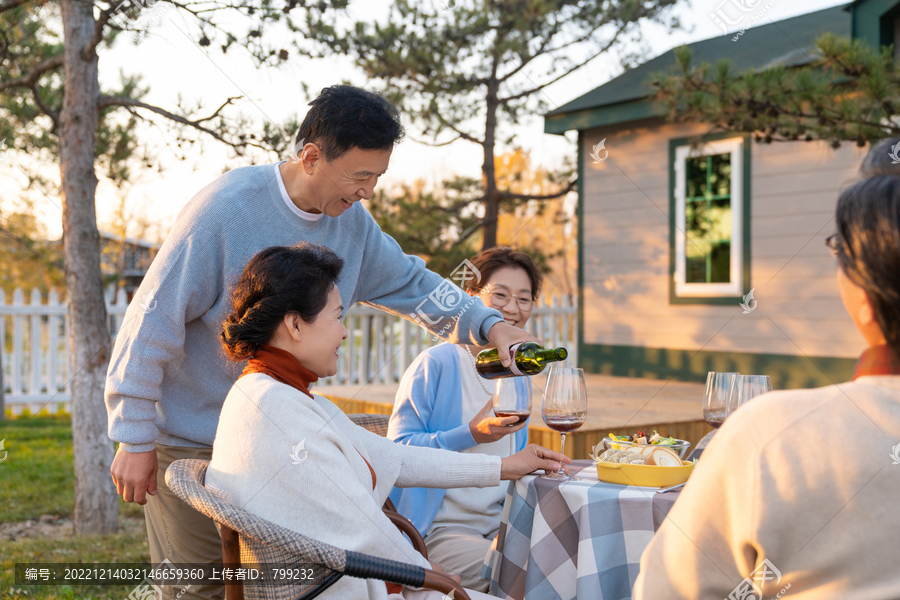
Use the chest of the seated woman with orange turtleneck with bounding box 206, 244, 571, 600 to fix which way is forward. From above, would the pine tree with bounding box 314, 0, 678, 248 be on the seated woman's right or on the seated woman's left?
on the seated woman's left

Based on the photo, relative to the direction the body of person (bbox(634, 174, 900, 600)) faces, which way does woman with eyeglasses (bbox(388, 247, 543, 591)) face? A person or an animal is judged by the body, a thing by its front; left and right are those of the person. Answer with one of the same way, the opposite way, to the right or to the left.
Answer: the opposite way

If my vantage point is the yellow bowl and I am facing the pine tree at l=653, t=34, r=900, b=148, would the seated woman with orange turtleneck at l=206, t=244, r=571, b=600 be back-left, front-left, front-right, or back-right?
back-left

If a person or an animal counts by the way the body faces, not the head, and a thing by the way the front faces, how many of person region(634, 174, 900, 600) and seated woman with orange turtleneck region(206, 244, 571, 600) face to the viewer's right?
1

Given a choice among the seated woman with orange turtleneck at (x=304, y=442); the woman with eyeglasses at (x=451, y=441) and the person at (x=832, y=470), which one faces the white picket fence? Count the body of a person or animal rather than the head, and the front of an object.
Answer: the person

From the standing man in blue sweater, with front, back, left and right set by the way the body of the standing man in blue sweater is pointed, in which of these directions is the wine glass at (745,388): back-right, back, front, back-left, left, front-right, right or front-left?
front-left

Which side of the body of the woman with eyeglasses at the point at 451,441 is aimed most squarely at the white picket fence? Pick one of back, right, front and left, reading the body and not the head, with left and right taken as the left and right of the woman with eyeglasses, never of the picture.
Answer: back

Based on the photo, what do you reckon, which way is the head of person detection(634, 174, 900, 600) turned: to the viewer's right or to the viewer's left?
to the viewer's left

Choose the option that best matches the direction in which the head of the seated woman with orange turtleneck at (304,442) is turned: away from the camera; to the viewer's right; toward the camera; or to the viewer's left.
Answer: to the viewer's right

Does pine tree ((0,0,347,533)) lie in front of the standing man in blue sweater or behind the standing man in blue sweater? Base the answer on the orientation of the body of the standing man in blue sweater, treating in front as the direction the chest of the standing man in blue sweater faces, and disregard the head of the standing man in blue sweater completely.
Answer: behind

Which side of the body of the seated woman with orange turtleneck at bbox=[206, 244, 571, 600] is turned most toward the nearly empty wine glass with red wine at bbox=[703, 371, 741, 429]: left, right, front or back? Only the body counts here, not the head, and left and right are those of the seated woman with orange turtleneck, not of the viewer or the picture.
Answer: front

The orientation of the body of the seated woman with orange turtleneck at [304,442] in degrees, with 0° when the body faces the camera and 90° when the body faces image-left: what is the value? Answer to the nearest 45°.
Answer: approximately 270°
